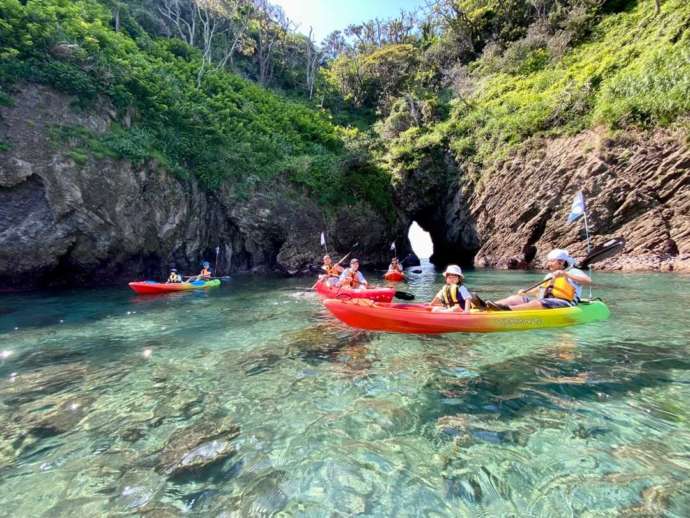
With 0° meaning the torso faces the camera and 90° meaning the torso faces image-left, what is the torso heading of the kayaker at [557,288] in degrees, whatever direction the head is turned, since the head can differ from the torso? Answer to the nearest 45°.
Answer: approximately 90°

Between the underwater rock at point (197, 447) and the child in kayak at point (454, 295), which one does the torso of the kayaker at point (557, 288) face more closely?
the child in kayak

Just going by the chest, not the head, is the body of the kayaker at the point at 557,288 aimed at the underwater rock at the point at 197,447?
no

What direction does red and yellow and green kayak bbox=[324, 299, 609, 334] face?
to the viewer's left

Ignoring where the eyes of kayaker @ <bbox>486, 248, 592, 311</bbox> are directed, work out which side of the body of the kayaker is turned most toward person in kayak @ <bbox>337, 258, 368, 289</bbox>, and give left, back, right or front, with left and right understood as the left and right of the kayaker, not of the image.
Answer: front

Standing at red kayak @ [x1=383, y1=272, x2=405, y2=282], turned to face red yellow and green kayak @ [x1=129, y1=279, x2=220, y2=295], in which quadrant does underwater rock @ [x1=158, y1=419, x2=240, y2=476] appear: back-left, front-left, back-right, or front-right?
front-left

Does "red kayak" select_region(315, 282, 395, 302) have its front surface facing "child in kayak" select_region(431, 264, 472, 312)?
no

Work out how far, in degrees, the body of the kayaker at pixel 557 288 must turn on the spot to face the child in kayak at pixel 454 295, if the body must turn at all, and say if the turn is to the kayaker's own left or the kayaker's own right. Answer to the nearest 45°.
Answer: approximately 45° to the kayaker's own left

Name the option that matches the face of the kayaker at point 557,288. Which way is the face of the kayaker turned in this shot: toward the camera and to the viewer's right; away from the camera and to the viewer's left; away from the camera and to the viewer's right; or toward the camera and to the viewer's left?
toward the camera and to the viewer's left

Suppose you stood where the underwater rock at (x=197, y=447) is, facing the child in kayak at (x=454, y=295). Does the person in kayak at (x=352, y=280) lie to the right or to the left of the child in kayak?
left

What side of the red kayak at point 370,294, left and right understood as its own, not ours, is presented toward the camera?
left

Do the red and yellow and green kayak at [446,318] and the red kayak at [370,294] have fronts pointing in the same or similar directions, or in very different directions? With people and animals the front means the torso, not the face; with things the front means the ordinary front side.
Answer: same or similar directions

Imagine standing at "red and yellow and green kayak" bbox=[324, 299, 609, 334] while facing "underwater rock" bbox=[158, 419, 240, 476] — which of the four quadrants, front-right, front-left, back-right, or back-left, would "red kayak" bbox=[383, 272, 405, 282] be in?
back-right

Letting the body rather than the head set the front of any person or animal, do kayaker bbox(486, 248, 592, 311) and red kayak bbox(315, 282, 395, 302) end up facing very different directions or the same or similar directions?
same or similar directions
